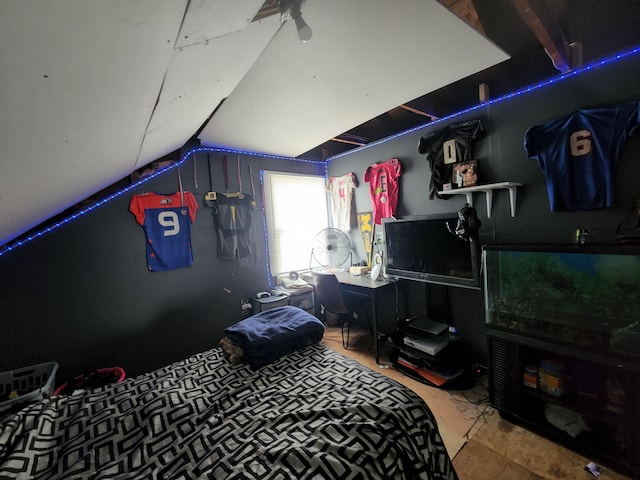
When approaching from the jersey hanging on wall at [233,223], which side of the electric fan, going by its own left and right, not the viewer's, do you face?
right

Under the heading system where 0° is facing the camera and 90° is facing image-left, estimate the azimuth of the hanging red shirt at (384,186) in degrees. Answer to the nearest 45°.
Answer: approximately 45°

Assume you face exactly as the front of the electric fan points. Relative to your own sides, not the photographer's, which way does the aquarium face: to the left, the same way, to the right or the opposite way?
to the right

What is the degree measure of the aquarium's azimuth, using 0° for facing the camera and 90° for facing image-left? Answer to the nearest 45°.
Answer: approximately 45°

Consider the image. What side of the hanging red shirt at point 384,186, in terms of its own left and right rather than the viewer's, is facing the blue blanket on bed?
front

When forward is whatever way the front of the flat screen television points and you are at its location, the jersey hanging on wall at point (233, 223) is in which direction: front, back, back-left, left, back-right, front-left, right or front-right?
front-right

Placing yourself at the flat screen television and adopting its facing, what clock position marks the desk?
The desk is roughly at 2 o'clock from the flat screen television.

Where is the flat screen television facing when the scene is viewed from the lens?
facing the viewer and to the left of the viewer

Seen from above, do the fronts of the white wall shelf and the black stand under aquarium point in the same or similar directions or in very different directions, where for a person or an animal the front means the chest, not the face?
same or similar directions

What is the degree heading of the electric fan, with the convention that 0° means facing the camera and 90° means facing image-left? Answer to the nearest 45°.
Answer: approximately 0°

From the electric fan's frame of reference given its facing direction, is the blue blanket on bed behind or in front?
in front
